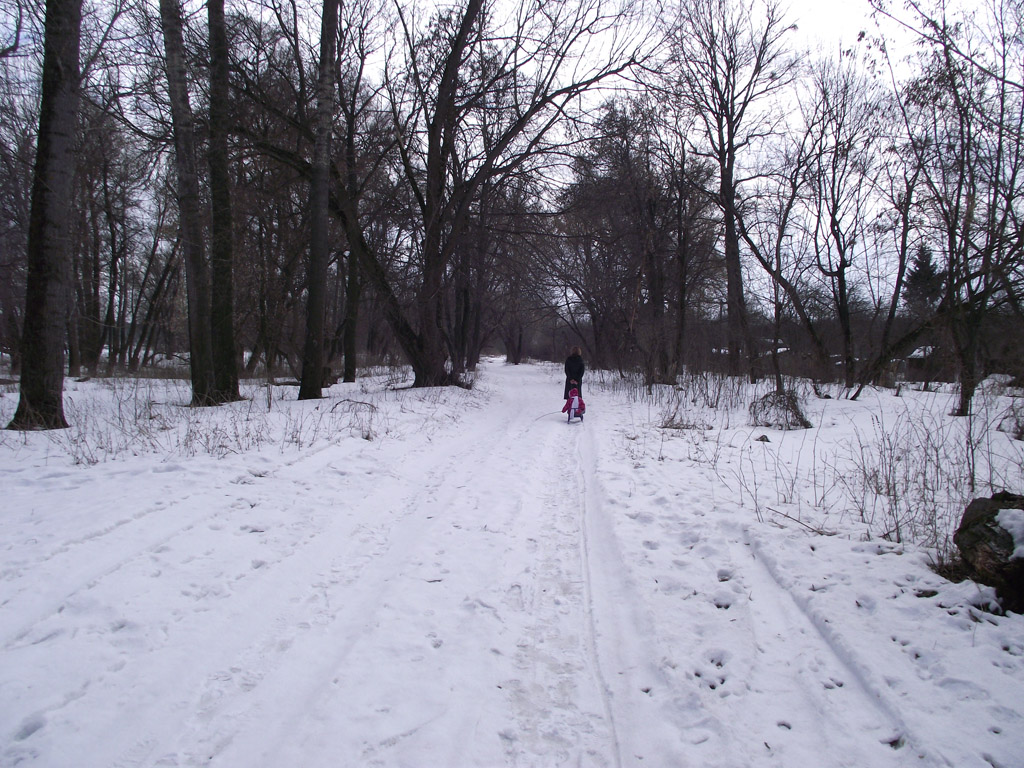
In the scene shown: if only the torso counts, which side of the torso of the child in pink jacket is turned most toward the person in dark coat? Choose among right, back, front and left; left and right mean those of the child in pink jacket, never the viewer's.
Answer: front

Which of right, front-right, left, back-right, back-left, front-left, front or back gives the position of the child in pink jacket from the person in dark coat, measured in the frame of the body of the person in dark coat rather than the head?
back

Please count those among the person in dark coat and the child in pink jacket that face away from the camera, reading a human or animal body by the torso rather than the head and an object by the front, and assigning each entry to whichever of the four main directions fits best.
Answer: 2

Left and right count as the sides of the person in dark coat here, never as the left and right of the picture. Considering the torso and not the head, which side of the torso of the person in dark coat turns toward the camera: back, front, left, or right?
back

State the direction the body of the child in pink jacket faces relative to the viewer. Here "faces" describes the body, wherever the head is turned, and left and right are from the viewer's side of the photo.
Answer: facing away from the viewer
